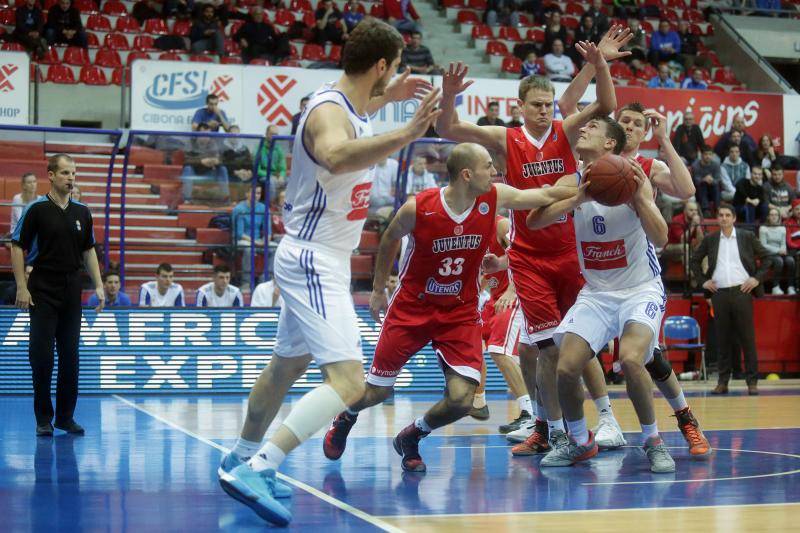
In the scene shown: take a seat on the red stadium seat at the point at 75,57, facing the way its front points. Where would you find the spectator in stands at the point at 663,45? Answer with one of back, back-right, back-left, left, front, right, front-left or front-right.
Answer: left

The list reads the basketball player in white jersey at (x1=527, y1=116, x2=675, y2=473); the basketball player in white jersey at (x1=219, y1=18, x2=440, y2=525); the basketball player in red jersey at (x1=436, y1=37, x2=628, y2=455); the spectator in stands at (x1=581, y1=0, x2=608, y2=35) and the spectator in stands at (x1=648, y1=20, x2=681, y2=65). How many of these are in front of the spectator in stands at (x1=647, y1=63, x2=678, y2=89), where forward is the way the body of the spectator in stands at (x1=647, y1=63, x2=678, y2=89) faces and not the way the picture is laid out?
3

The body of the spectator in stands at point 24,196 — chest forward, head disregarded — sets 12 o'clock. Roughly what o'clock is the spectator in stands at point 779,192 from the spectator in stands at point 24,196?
the spectator in stands at point 779,192 is roughly at 10 o'clock from the spectator in stands at point 24,196.

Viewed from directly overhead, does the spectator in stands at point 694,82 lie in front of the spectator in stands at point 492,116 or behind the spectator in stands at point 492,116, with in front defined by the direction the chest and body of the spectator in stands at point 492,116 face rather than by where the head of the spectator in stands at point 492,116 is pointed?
behind

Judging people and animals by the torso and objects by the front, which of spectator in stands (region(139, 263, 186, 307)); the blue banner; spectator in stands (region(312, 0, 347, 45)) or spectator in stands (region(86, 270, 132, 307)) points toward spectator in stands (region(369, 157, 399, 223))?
spectator in stands (region(312, 0, 347, 45))

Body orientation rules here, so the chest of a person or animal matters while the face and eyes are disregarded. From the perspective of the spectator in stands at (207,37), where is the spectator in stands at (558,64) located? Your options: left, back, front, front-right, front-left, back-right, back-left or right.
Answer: left

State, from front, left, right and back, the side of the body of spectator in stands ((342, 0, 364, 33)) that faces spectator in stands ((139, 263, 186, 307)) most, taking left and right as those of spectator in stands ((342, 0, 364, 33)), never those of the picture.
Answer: front

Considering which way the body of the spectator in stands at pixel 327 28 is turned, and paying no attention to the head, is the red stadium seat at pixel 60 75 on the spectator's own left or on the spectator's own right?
on the spectator's own right
